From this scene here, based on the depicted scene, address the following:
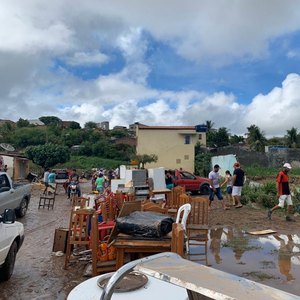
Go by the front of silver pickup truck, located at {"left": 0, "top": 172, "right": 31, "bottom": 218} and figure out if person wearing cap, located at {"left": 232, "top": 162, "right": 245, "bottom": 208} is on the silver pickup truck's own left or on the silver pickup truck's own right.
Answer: on the silver pickup truck's own left

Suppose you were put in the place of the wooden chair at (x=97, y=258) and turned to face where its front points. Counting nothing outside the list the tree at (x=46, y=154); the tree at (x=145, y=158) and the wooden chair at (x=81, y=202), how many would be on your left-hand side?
3

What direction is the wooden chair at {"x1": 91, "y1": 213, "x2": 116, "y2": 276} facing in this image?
to the viewer's right

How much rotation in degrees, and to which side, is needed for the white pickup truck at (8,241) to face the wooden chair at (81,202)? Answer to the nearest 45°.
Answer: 0° — it already faces it

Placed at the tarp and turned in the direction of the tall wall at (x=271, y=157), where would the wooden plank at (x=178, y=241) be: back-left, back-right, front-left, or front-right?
back-right

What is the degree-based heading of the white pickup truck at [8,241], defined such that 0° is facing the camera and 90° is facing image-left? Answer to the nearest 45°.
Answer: approximately 225°

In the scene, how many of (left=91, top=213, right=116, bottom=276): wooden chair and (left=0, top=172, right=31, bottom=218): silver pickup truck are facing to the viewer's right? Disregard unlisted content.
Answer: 1
